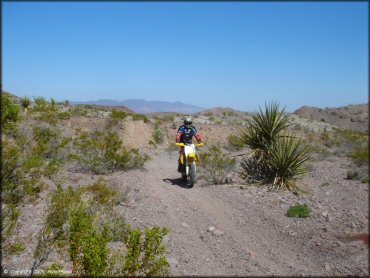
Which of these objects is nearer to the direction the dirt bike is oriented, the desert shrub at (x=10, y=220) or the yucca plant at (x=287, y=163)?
the desert shrub

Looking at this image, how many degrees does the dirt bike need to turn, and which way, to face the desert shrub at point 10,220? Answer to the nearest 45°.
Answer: approximately 45° to its right

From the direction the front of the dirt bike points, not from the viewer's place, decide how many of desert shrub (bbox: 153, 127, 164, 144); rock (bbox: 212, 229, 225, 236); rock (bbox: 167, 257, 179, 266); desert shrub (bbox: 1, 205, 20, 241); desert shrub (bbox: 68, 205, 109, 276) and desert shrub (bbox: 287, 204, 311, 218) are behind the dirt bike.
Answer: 1

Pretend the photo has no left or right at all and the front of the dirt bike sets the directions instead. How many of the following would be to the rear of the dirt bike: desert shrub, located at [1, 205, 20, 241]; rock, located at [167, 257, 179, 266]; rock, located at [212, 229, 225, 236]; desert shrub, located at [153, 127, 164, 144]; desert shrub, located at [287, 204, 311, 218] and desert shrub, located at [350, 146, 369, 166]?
1

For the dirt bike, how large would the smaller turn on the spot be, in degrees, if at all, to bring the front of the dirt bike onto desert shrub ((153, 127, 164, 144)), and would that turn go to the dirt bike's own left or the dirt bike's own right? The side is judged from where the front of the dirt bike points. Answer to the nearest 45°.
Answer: approximately 180°

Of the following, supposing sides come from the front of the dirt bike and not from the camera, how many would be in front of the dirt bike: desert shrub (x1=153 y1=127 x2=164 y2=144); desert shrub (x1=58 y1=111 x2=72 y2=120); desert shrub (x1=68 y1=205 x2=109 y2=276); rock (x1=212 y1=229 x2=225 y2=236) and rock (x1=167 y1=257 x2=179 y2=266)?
3

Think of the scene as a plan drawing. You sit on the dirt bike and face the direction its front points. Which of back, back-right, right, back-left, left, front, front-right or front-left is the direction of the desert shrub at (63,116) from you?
back-right

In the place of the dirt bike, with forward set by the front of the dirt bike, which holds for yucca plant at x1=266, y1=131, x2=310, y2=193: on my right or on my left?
on my left

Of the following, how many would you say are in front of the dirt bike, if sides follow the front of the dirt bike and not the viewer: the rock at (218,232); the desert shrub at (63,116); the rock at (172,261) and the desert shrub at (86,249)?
3

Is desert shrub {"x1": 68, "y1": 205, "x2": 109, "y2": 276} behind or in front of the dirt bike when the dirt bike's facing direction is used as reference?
in front

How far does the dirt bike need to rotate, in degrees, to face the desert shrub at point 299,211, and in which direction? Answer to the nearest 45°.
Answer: approximately 45° to its left

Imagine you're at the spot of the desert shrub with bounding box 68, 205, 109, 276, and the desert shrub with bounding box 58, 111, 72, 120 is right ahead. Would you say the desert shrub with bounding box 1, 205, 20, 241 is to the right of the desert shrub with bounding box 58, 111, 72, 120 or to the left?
left

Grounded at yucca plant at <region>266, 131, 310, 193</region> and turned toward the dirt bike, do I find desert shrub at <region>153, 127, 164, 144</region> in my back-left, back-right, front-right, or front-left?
front-right

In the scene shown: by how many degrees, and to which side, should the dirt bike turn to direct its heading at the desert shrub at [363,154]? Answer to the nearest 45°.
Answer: approximately 135° to its left

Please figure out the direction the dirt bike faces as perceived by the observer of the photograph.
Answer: facing the viewer

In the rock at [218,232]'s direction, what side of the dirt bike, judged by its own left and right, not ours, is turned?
front

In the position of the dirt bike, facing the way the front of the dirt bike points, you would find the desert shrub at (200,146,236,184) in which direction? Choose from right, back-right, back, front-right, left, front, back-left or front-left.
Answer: back-left
